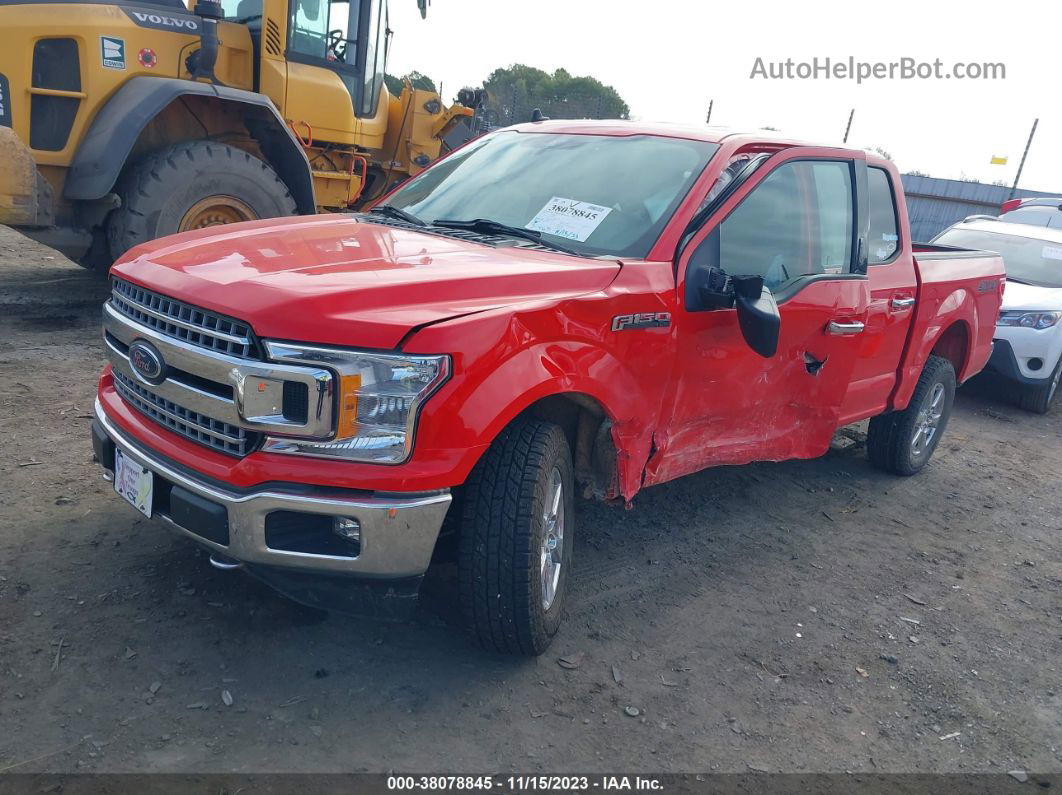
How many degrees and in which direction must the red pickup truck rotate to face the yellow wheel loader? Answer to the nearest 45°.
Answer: approximately 90° to its right

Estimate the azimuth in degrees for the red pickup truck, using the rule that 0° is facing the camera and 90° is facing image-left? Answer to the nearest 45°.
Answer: approximately 45°

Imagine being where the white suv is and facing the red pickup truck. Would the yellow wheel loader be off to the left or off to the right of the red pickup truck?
right

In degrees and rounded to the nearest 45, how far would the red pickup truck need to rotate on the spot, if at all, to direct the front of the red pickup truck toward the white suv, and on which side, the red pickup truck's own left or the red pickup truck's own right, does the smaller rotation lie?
approximately 180°

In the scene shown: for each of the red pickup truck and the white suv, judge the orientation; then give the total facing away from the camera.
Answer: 0
